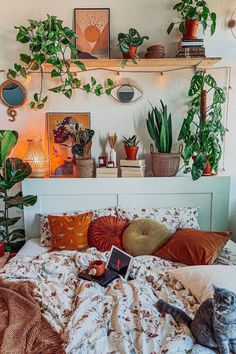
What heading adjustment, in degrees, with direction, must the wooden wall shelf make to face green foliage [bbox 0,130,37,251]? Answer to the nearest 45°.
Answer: approximately 90° to its right

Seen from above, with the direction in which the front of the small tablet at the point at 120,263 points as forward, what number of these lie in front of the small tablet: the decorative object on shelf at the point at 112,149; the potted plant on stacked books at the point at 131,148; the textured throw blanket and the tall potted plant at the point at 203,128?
1

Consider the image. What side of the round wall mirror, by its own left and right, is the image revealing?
front

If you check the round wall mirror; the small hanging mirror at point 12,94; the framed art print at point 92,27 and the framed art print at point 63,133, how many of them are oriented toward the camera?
4

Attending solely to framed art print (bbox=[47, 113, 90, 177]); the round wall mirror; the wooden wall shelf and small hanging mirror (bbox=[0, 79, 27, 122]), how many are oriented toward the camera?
4

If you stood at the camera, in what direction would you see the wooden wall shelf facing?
facing the viewer

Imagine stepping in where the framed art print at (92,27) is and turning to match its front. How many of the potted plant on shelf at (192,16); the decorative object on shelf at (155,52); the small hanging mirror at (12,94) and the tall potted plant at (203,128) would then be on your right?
1

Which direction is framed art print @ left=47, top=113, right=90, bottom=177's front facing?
toward the camera

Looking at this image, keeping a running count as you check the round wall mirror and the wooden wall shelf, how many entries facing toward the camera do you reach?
2

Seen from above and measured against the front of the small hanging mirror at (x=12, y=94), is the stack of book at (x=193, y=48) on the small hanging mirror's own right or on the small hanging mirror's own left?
on the small hanging mirror's own left
